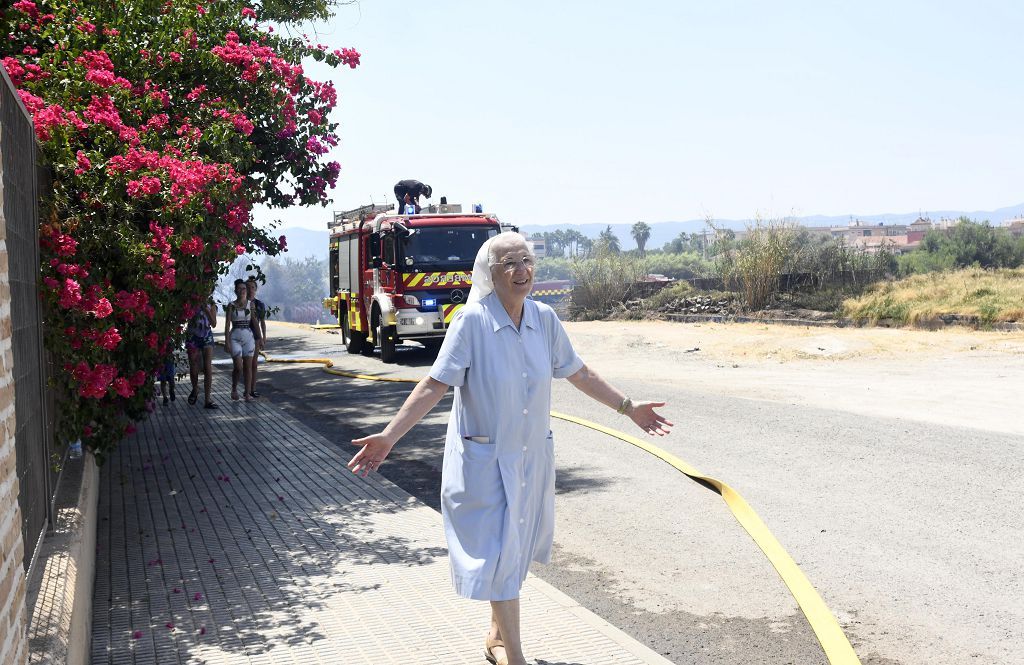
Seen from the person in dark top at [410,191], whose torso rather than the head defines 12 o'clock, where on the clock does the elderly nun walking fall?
The elderly nun walking is roughly at 3 o'clock from the person in dark top.

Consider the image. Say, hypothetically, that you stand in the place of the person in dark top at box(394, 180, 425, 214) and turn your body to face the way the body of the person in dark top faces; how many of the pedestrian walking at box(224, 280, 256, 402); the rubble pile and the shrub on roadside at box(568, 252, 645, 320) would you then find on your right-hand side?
1

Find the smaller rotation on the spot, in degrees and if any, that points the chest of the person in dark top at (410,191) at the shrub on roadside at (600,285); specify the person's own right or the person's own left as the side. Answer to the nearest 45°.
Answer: approximately 45° to the person's own left

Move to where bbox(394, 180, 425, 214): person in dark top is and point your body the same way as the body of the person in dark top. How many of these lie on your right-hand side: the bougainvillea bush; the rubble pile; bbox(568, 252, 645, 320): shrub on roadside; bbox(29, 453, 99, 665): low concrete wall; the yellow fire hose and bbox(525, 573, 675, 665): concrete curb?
4

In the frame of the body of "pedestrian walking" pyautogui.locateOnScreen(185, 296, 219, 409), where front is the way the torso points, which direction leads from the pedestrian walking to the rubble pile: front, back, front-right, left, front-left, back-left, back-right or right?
back-left

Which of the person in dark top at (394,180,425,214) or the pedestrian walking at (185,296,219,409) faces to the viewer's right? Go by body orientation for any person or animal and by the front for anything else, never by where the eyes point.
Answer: the person in dark top

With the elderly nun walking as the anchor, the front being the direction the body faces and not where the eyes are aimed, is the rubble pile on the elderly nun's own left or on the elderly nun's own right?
on the elderly nun's own left

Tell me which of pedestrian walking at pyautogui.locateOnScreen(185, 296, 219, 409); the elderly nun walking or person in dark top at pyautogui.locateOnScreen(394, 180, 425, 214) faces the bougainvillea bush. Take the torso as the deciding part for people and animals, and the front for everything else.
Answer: the pedestrian walking

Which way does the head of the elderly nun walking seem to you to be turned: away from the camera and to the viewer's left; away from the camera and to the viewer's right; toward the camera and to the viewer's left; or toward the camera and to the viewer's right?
toward the camera and to the viewer's right

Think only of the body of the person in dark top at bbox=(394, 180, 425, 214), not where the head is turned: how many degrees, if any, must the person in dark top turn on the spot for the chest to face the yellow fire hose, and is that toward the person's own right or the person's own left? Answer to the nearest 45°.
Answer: approximately 90° to the person's own right

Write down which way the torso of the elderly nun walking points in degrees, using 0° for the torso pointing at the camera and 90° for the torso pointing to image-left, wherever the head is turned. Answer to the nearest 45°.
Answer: approximately 315°

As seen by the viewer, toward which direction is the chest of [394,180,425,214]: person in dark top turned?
to the viewer's right
